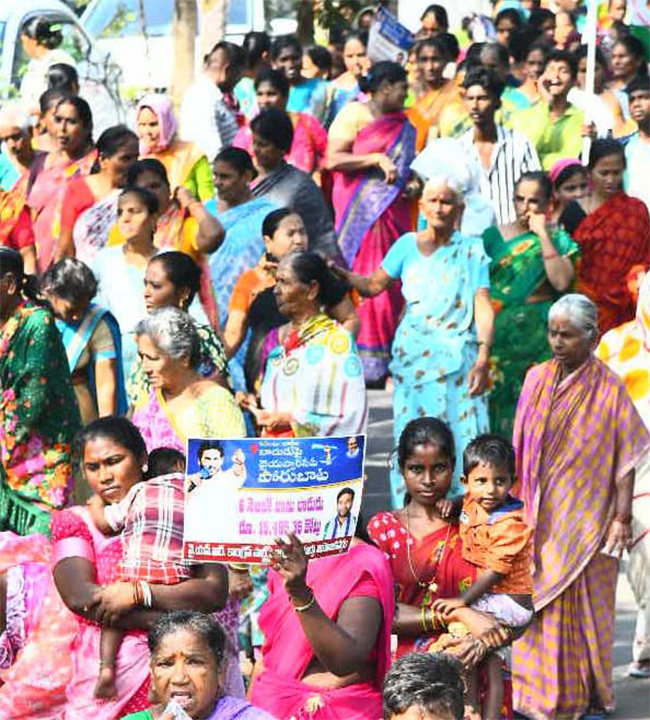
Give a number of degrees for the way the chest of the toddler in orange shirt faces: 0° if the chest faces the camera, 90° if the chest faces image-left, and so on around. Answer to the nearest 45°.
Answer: approximately 45°

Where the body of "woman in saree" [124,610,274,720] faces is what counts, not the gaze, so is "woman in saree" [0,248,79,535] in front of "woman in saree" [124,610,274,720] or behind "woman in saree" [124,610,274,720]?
behind

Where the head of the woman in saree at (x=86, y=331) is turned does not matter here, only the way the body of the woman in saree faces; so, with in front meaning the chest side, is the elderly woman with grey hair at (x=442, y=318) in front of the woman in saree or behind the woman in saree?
behind

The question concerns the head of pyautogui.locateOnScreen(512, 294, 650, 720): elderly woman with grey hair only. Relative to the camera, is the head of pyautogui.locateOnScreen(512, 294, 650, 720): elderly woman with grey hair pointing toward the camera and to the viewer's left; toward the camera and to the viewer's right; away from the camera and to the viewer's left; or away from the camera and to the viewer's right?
toward the camera and to the viewer's left

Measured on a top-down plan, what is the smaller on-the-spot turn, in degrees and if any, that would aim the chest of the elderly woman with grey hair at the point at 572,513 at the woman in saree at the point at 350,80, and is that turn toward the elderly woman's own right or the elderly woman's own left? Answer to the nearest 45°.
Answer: approximately 135° to the elderly woman's own right

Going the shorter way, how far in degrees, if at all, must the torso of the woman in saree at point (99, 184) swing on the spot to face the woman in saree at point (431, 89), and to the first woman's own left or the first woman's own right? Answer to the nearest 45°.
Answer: approximately 90° to the first woman's own left

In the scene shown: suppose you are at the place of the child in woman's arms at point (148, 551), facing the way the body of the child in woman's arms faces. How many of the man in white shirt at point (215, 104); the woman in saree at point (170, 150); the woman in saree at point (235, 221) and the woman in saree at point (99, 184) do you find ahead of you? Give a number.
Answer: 4

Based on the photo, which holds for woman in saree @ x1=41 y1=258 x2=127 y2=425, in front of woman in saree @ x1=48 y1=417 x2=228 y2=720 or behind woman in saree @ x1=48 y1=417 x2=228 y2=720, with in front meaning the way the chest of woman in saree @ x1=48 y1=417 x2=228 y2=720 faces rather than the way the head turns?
behind

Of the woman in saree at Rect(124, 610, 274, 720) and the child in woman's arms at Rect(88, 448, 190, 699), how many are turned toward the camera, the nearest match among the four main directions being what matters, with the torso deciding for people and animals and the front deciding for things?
1
